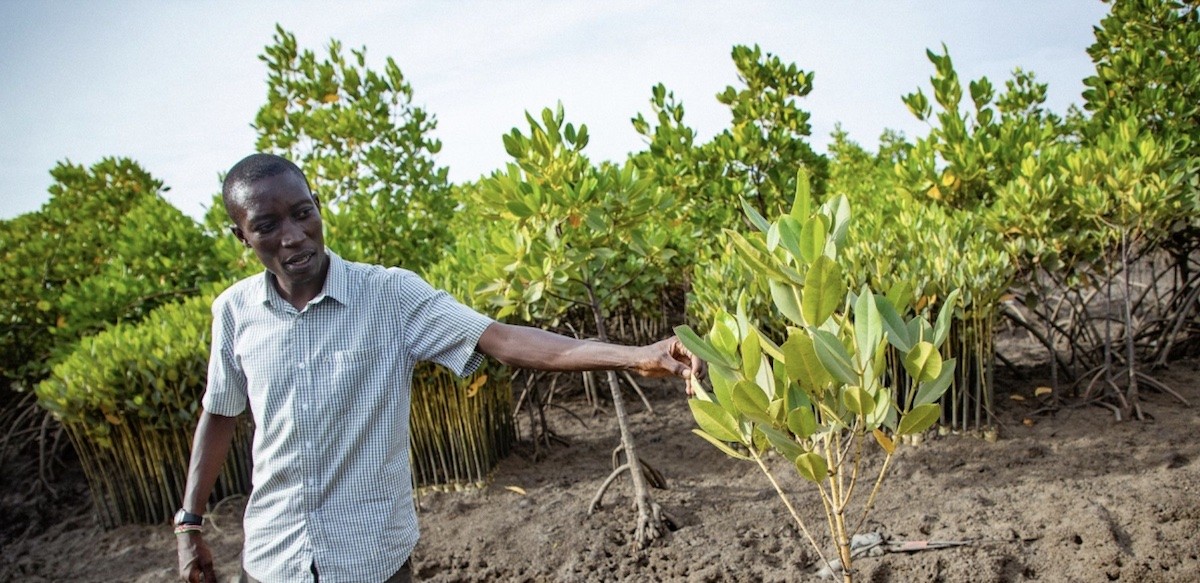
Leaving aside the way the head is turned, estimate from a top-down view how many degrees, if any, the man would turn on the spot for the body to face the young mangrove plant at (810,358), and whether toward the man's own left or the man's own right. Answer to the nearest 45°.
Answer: approximately 45° to the man's own left

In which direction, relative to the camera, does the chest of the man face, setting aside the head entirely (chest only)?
toward the camera

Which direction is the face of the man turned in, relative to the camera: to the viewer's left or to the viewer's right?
to the viewer's right
